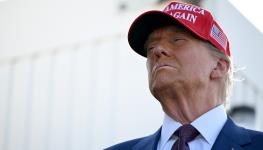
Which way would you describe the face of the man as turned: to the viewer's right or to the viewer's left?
to the viewer's left

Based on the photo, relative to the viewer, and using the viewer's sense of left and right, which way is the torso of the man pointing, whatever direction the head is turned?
facing the viewer and to the left of the viewer
